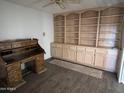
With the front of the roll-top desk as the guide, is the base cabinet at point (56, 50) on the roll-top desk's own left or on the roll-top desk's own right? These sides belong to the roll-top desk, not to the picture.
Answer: on the roll-top desk's own left

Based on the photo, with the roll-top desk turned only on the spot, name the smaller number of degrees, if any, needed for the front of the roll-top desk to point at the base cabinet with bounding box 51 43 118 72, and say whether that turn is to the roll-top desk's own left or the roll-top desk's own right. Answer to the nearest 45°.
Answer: approximately 45° to the roll-top desk's own left

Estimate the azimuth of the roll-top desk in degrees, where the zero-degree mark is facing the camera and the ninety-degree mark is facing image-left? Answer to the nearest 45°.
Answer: approximately 315°

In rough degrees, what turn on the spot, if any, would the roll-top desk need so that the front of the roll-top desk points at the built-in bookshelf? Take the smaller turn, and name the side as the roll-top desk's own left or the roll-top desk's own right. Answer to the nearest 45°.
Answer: approximately 45° to the roll-top desk's own left
